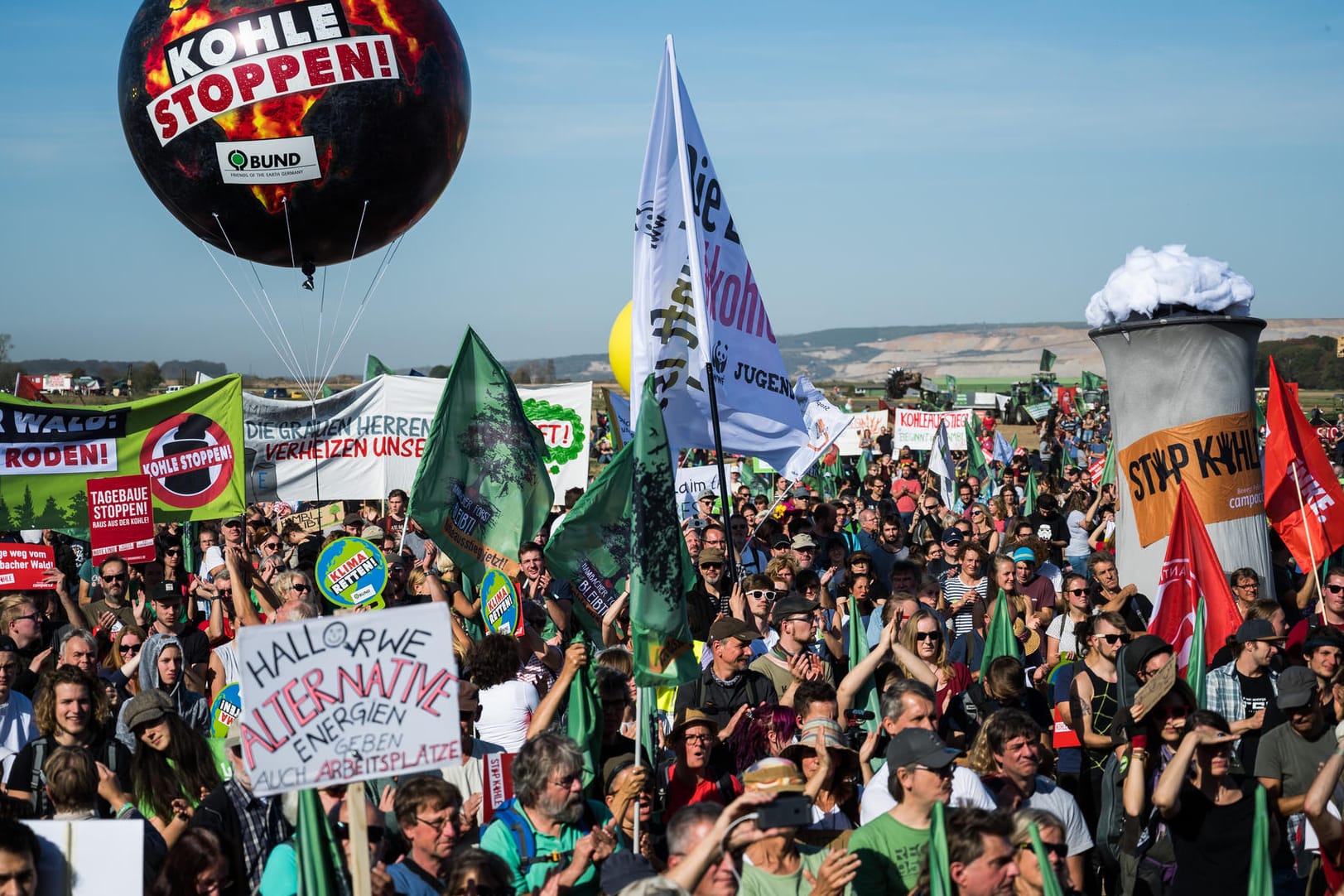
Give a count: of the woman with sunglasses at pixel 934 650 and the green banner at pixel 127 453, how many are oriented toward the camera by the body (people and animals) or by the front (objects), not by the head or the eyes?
2

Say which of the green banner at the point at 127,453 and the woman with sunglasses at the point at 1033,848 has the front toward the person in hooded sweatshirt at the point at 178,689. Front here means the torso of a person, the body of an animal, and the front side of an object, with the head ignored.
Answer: the green banner

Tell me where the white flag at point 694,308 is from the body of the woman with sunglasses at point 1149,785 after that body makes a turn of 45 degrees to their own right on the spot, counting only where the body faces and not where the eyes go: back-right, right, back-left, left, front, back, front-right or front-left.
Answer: back-right

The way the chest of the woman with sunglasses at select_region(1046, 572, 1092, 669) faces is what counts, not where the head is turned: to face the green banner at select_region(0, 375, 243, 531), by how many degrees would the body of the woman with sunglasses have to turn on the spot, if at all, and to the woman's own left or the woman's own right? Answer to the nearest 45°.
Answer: approximately 135° to the woman's own right

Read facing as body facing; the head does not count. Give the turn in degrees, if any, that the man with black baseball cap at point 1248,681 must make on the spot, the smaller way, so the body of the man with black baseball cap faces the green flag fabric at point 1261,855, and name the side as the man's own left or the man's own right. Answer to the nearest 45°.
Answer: approximately 45° to the man's own right

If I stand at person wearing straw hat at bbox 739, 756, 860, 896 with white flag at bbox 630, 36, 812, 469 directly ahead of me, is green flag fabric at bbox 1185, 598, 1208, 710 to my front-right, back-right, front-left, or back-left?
front-right

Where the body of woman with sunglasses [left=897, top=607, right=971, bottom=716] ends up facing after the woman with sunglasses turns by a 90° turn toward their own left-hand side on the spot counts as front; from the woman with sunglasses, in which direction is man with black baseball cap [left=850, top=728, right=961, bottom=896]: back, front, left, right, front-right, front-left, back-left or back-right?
right

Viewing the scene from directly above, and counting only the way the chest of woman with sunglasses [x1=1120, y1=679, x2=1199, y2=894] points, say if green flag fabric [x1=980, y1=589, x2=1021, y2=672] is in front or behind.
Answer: behind

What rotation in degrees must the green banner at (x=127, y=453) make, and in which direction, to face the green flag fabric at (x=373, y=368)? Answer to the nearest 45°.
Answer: approximately 135° to its left

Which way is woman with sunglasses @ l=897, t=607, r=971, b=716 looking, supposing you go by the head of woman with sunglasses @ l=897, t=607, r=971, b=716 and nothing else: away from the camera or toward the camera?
toward the camera

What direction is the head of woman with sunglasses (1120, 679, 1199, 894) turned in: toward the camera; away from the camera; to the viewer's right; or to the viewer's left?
toward the camera

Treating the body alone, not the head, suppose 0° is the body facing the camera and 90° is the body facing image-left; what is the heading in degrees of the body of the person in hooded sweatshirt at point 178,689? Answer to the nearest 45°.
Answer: approximately 315°

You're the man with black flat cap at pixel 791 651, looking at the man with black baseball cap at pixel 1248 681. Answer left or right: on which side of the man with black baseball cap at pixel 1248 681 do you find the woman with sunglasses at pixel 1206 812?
right

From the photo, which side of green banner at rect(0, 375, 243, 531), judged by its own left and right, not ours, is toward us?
front

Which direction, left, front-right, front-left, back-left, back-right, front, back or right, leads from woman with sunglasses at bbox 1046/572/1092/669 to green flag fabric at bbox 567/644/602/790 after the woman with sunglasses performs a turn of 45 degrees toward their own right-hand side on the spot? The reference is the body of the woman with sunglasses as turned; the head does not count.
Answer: front-right

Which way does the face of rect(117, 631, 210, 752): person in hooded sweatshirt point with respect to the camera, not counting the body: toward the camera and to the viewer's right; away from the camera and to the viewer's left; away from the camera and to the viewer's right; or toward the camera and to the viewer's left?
toward the camera and to the viewer's right
